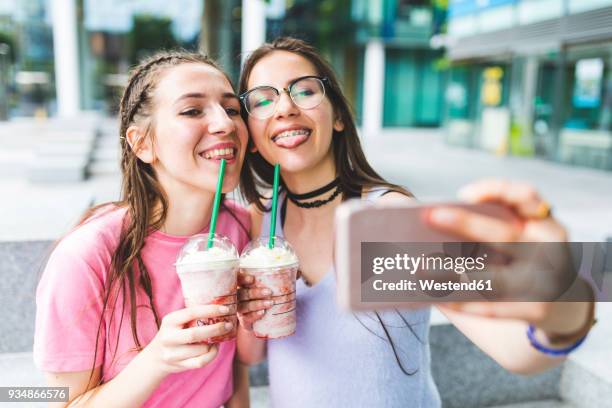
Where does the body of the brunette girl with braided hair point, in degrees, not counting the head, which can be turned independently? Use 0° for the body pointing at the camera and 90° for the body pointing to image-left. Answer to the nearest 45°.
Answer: approximately 315°

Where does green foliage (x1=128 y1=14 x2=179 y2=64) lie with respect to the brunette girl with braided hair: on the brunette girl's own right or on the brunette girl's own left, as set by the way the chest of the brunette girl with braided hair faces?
on the brunette girl's own left
